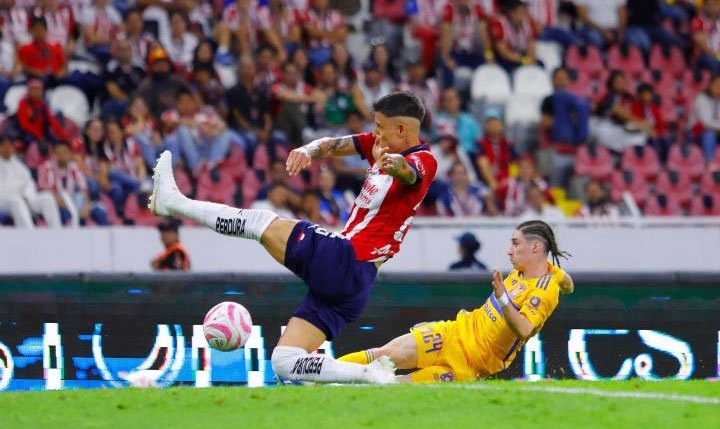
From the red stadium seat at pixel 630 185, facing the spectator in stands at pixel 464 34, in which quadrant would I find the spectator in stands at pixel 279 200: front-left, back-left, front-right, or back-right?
front-left

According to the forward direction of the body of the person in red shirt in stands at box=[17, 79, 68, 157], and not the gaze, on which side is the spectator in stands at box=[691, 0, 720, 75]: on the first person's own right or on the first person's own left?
on the first person's own left

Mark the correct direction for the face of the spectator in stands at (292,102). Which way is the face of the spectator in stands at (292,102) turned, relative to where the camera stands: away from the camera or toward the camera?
toward the camera

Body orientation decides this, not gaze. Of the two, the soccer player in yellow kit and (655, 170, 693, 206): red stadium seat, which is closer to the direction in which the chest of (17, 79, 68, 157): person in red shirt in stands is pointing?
the soccer player in yellow kit

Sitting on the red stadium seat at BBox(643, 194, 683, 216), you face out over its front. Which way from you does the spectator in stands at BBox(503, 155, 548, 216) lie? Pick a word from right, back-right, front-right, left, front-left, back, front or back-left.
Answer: front-right

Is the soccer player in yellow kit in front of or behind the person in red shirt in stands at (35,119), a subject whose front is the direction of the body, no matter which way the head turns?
in front

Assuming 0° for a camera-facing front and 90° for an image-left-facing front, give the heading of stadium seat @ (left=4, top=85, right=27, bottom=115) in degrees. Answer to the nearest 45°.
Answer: approximately 0°

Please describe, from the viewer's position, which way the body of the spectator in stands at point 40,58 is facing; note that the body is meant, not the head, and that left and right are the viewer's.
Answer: facing the viewer

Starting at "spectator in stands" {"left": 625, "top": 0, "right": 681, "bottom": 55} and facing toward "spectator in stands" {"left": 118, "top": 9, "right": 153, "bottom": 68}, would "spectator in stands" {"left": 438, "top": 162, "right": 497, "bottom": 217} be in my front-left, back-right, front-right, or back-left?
front-left

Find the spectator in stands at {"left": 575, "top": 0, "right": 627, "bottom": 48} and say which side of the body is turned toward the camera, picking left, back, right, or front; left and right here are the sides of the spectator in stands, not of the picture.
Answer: front

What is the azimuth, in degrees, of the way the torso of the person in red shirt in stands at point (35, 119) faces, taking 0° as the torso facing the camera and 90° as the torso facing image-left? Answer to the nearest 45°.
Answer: approximately 0°

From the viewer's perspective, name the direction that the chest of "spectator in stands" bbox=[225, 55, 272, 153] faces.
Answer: toward the camera

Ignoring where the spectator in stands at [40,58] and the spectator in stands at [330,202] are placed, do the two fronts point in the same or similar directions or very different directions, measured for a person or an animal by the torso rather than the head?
same or similar directions

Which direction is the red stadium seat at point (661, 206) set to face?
toward the camera

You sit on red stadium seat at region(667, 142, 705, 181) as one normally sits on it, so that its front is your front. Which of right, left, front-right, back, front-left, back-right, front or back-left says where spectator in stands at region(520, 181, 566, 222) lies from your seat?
front-right

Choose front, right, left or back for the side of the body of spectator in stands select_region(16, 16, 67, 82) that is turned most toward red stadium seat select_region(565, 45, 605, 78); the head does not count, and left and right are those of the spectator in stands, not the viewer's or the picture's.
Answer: left
